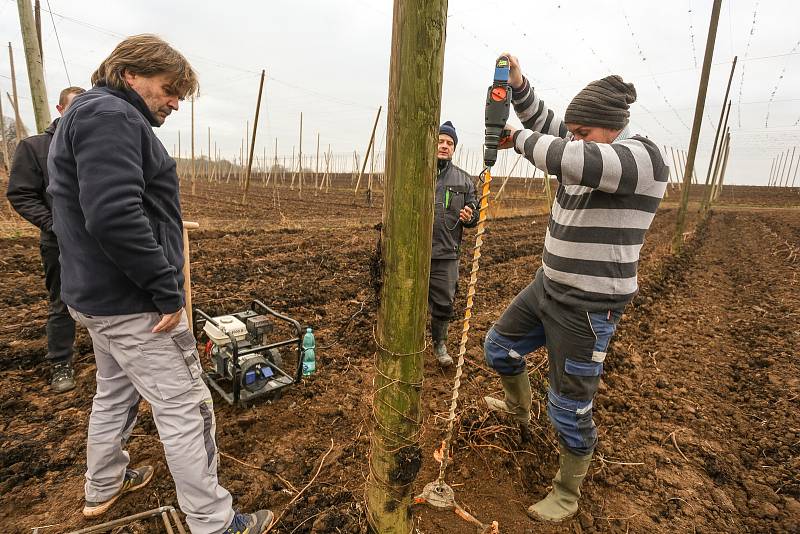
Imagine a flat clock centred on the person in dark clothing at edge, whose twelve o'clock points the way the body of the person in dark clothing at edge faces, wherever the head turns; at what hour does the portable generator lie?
The portable generator is roughly at 12 o'clock from the person in dark clothing at edge.

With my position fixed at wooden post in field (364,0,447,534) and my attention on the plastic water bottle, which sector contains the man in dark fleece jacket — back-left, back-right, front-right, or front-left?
front-left

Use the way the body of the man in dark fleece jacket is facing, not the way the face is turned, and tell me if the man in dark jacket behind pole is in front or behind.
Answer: in front

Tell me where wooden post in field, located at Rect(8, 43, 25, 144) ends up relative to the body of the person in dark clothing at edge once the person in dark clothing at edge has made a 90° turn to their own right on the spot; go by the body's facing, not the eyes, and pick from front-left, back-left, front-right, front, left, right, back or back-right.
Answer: back-right

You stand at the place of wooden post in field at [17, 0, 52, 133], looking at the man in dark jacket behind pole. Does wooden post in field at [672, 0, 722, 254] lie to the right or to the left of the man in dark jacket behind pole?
left

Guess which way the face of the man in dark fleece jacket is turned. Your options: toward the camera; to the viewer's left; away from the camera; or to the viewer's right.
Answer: to the viewer's right

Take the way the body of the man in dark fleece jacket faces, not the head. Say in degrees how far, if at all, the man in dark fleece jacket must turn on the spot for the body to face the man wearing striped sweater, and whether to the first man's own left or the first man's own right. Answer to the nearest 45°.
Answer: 0° — they already face them

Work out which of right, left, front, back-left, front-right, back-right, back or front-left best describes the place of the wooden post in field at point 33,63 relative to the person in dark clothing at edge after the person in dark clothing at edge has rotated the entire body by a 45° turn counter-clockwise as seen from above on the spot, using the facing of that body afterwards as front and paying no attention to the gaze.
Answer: left

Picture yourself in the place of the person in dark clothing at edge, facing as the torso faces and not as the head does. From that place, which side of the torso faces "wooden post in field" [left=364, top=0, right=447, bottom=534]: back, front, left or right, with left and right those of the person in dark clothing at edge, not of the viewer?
front

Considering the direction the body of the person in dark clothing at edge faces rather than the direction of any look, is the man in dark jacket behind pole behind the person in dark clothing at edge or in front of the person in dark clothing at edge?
in front

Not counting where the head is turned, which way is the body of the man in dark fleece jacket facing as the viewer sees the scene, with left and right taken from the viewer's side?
facing to the right of the viewer

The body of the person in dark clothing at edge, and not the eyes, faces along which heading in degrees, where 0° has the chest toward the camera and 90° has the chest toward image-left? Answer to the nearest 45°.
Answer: approximately 315°

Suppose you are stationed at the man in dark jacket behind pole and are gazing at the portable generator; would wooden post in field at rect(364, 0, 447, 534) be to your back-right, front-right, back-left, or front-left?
front-left

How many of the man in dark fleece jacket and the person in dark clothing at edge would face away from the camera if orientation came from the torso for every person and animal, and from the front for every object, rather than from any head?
0

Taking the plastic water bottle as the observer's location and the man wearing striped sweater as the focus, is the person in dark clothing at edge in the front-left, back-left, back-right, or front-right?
back-right
